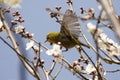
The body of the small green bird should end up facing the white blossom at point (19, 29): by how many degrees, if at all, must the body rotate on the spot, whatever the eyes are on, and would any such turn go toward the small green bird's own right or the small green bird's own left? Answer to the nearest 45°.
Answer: approximately 45° to the small green bird's own right

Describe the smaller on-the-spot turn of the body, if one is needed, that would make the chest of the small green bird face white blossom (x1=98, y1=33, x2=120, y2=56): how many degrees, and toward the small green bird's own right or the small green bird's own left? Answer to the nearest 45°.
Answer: approximately 135° to the small green bird's own right

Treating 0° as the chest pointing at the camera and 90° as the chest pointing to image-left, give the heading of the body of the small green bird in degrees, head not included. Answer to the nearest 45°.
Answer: approximately 90°
